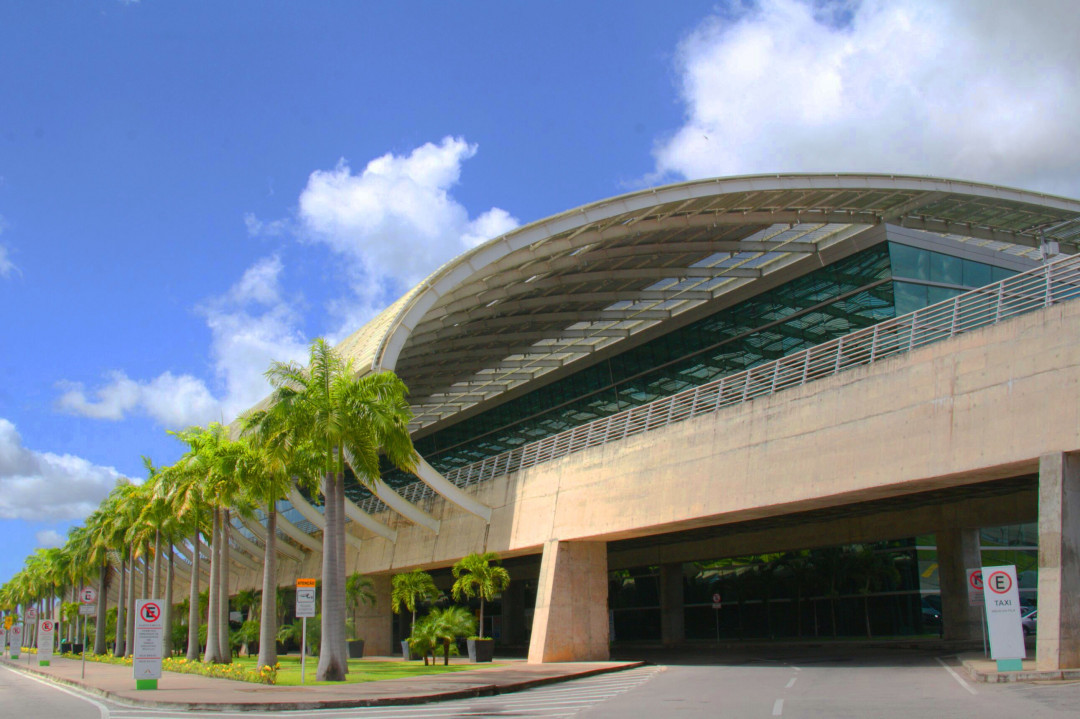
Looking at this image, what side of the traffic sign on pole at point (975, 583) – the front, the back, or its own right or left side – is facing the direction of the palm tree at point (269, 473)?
right

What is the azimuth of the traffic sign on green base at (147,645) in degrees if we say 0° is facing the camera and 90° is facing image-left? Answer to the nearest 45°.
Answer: approximately 0°

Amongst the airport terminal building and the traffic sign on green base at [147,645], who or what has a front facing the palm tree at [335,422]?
the airport terminal building

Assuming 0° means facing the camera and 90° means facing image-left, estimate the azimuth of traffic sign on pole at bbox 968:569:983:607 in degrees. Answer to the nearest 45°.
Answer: approximately 0°

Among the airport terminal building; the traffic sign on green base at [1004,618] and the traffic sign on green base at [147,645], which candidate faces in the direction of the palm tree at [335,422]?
the airport terminal building

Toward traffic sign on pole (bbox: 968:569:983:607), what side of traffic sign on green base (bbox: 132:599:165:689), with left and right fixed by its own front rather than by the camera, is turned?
left
